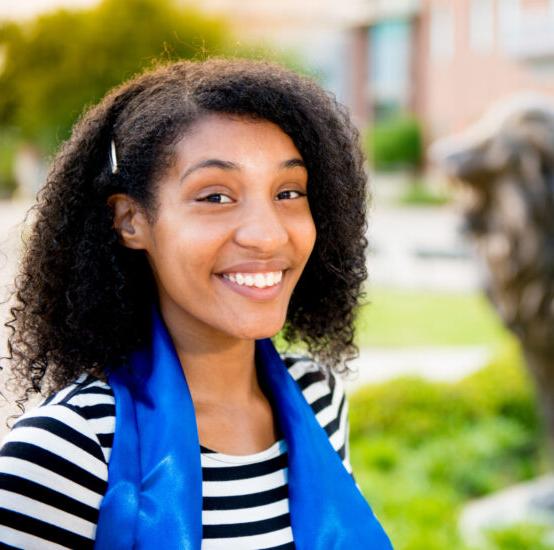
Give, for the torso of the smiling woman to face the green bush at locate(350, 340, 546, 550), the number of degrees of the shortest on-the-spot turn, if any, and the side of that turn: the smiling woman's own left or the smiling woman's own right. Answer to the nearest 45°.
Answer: approximately 135° to the smiling woman's own left

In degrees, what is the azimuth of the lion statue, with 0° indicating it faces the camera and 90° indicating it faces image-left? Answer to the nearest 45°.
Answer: approximately 90°

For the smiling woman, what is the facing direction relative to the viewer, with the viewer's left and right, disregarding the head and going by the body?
facing the viewer and to the right of the viewer

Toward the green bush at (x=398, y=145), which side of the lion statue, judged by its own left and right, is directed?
right

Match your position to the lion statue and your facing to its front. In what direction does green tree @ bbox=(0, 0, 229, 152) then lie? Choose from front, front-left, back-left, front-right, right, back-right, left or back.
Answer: front-right

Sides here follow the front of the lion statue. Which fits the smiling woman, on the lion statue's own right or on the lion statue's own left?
on the lion statue's own left

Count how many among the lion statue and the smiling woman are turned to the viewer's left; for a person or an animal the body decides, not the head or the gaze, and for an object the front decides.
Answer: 1

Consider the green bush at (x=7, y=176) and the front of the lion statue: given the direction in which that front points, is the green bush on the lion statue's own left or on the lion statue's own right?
on the lion statue's own right

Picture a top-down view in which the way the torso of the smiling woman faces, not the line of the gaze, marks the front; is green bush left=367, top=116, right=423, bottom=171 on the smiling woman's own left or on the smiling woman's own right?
on the smiling woman's own left

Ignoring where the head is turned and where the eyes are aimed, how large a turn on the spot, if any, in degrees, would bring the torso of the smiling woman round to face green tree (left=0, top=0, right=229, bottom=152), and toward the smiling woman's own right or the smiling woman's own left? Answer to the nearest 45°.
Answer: approximately 135° to the smiling woman's own left

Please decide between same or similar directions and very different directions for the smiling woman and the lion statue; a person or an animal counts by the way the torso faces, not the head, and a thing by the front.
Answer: very different directions
